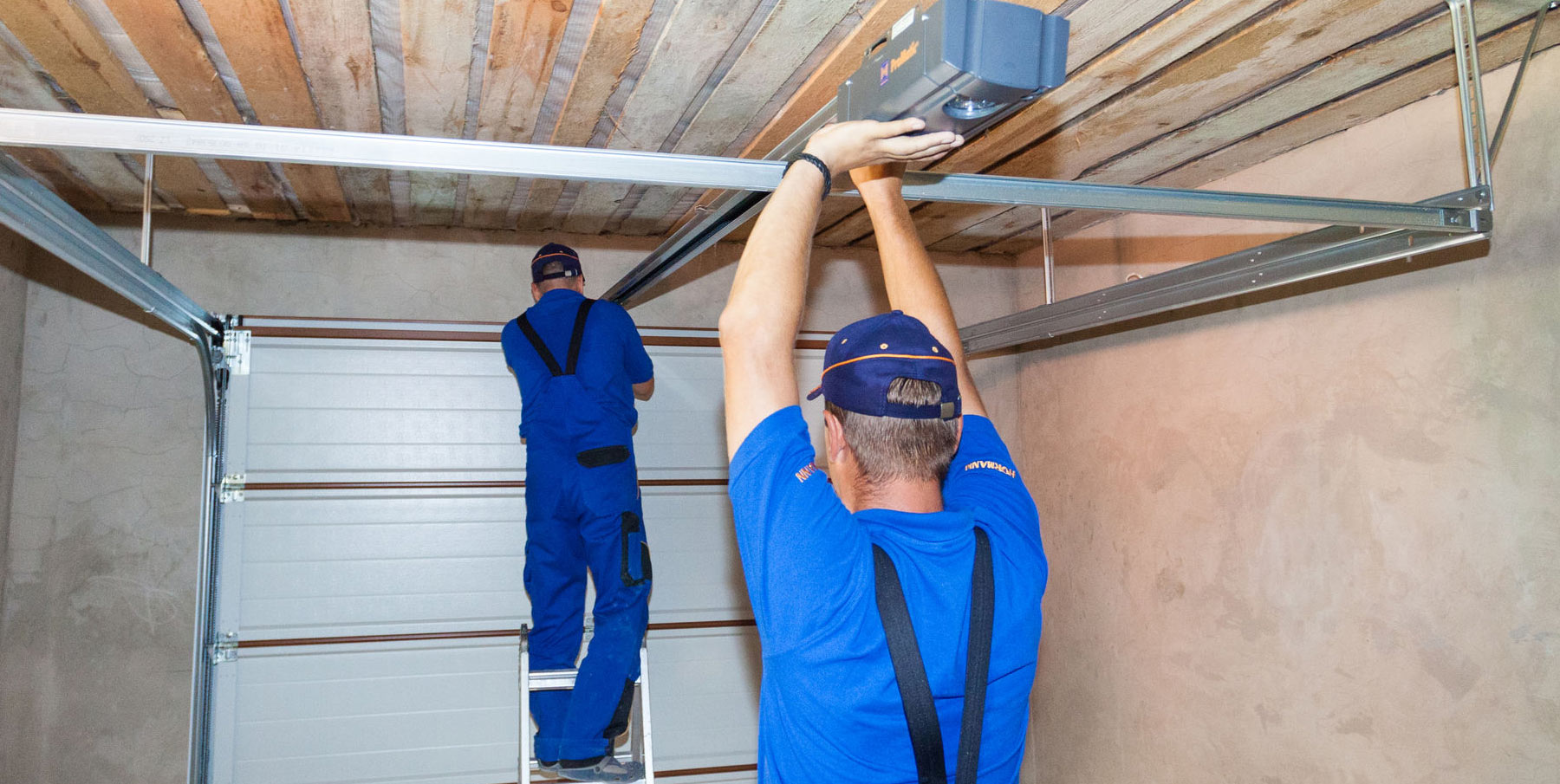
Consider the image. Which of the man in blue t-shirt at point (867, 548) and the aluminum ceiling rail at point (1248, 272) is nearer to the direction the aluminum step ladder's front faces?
the man in blue t-shirt

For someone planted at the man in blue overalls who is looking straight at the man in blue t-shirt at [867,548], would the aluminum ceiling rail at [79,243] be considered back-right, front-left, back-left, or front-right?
front-right

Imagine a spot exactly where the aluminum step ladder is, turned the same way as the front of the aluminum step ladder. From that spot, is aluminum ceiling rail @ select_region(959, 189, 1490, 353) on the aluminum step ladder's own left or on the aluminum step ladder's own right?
on the aluminum step ladder's own left

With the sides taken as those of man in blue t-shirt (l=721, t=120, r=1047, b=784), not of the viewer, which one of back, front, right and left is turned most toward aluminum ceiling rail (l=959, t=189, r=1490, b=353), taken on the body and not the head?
right

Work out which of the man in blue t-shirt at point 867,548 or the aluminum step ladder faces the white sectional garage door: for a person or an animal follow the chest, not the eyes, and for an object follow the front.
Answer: the man in blue t-shirt

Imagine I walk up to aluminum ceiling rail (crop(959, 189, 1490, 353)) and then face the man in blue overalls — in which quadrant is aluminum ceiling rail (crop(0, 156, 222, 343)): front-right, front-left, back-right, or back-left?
front-left

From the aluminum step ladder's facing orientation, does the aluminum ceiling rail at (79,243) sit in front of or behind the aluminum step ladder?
in front

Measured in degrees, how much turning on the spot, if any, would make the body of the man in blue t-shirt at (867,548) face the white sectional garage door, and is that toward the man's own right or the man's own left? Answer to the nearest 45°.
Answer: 0° — they already face it

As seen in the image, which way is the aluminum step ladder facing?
toward the camera

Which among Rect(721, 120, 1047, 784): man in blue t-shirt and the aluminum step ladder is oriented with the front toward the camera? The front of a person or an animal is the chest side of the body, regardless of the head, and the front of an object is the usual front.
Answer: the aluminum step ladder
